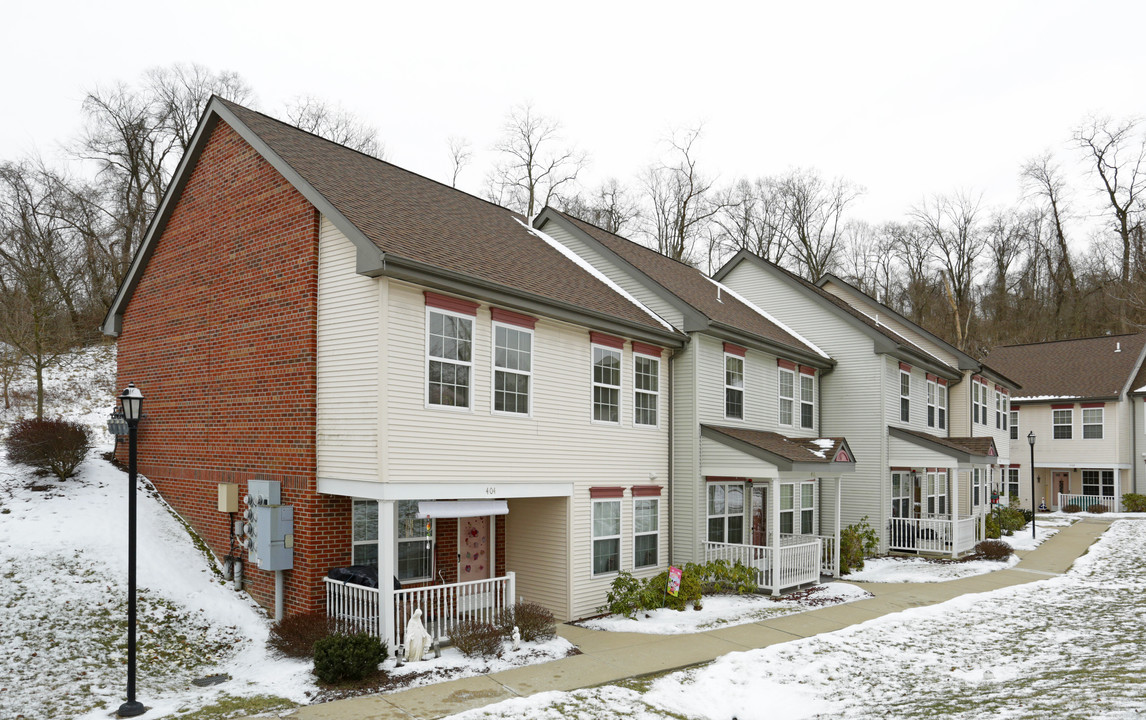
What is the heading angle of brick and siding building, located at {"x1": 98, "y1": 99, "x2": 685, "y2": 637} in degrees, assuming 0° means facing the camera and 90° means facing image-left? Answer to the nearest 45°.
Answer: approximately 315°

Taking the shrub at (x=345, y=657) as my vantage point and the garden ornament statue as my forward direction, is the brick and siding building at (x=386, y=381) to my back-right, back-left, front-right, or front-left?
front-left

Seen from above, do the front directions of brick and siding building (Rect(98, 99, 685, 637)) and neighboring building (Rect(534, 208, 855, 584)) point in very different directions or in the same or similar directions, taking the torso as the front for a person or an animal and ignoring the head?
same or similar directions

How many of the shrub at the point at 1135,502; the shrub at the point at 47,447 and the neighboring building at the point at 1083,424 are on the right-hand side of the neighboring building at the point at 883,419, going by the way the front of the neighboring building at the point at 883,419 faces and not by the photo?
1

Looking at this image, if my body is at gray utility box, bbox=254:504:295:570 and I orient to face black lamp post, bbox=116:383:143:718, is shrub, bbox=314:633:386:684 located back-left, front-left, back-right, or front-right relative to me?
front-left

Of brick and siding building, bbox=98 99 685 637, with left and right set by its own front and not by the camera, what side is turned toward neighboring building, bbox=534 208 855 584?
left

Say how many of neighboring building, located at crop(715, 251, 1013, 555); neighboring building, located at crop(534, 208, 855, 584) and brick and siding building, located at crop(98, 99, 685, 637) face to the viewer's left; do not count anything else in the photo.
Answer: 0

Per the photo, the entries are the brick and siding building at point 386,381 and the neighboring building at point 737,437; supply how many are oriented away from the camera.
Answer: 0

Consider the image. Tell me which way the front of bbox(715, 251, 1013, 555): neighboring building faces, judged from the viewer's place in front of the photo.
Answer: facing the viewer and to the right of the viewer

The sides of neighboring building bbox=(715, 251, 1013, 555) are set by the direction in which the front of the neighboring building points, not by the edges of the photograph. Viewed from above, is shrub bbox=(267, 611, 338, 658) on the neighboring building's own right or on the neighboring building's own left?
on the neighboring building's own right

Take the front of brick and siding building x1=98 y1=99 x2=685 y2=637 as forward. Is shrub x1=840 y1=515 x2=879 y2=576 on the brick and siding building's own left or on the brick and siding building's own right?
on the brick and siding building's own left

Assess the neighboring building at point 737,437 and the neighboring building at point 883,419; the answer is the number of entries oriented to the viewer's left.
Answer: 0
